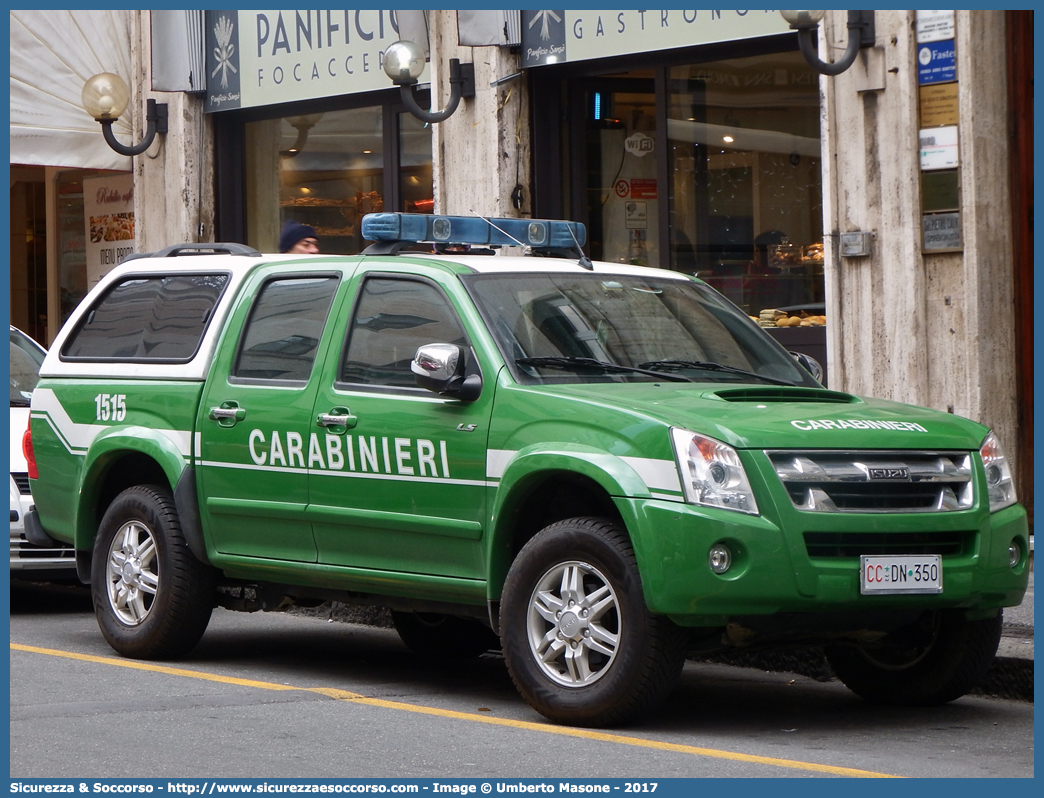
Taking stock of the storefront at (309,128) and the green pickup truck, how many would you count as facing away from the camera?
0

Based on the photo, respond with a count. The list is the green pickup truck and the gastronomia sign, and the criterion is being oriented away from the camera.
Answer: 0

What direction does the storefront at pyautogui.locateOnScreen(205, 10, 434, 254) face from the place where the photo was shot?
facing the viewer and to the left of the viewer

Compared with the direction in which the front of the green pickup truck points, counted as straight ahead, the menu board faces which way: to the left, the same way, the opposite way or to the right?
to the right

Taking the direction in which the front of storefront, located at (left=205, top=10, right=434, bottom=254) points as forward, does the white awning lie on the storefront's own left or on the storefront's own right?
on the storefront's own right

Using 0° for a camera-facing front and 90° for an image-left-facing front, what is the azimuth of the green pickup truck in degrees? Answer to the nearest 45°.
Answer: approximately 315°

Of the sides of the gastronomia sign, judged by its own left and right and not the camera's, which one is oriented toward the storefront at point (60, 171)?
right

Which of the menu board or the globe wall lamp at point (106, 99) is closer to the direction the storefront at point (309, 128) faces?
the globe wall lamp

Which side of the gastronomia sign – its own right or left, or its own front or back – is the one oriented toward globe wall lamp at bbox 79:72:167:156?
right

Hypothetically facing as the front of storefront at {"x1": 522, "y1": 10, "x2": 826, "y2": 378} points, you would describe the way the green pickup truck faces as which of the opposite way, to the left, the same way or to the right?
to the left
